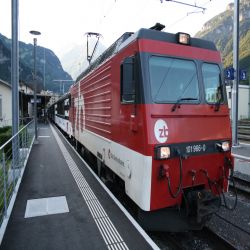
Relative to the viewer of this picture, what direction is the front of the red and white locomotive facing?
facing the viewer and to the right of the viewer

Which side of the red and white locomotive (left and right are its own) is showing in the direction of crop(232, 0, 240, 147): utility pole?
left
